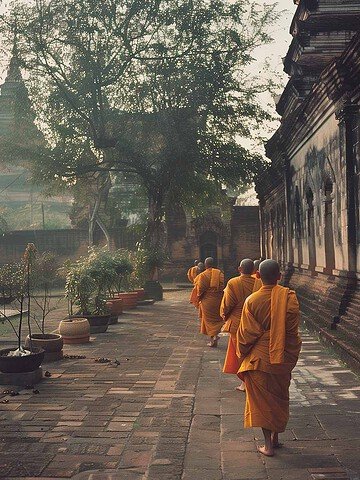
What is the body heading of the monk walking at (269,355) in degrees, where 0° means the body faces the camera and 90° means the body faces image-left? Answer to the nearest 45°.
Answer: approximately 180°

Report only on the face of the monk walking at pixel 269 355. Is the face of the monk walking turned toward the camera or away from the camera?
away from the camera

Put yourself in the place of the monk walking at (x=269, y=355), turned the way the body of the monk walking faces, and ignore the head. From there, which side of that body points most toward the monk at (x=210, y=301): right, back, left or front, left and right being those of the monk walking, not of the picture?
front

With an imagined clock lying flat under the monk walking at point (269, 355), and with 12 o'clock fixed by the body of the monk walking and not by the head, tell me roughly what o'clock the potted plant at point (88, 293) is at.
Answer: The potted plant is roughly at 11 o'clock from the monk walking.

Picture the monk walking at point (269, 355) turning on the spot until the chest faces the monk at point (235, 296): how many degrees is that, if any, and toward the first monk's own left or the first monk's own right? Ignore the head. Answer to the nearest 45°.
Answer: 0° — they already face them

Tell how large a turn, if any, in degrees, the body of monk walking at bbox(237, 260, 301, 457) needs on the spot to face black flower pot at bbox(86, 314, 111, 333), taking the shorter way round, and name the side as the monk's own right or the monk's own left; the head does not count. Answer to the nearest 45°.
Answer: approximately 45° to the monk's own left

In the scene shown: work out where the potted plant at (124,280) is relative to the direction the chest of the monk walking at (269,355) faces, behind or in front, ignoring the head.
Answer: in front

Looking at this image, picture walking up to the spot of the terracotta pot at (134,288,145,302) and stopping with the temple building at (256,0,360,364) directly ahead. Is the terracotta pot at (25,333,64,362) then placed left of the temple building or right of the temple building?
right

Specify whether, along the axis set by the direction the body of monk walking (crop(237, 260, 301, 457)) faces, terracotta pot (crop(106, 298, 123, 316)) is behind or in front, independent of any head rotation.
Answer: in front

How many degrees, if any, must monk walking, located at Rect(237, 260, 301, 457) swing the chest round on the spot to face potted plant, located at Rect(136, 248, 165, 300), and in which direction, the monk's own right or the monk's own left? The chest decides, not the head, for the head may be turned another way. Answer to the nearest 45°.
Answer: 0° — they already face it
